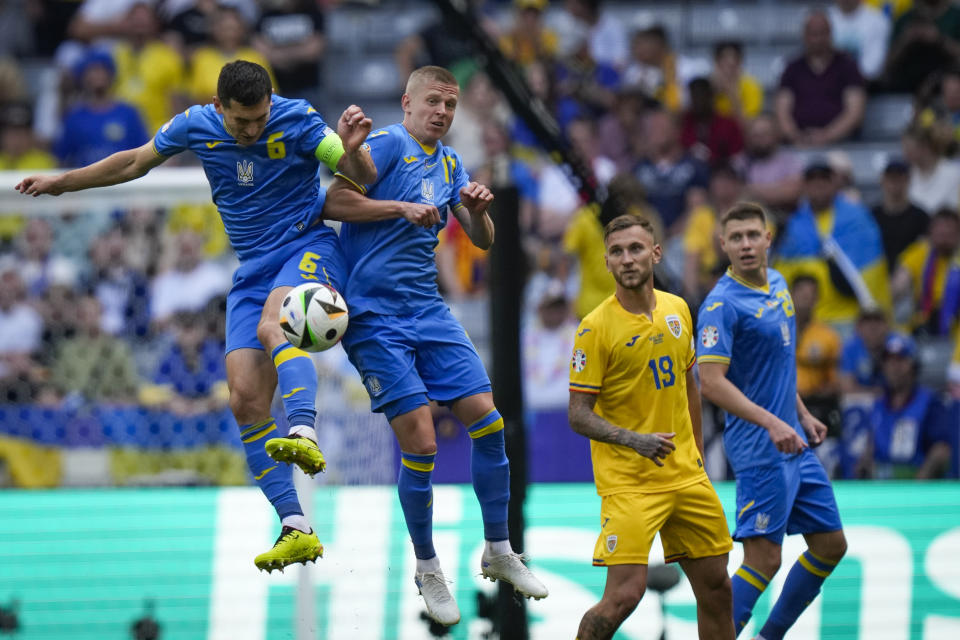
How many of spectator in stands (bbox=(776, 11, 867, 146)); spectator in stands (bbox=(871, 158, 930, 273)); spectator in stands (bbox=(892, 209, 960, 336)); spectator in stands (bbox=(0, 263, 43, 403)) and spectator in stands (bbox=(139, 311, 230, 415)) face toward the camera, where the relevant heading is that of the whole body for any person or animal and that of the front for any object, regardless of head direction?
5

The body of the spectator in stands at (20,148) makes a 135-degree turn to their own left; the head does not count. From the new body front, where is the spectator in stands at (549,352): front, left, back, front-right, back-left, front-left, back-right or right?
right

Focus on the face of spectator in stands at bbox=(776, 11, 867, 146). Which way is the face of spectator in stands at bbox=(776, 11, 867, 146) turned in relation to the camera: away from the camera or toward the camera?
toward the camera

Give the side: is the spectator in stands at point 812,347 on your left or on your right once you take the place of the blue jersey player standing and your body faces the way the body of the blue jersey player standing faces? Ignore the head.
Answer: on your left

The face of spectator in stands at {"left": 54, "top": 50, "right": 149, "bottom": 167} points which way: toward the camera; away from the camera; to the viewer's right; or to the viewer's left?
toward the camera

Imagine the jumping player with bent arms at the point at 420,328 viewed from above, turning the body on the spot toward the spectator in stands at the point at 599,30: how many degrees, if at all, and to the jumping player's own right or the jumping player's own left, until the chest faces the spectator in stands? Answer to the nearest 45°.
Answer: approximately 135° to the jumping player's own left

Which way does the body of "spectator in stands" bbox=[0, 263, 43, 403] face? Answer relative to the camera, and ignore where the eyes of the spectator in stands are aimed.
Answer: toward the camera

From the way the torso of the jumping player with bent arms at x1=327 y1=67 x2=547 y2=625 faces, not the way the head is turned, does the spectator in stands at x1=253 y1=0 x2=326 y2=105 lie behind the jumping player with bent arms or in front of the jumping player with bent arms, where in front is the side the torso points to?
behind

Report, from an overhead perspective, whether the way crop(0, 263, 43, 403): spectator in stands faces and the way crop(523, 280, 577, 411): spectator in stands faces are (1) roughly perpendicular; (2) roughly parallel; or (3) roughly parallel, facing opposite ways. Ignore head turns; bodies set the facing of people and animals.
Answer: roughly parallel

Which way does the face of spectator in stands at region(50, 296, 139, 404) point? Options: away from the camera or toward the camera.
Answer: toward the camera

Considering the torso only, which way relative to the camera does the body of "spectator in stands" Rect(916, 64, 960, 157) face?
toward the camera

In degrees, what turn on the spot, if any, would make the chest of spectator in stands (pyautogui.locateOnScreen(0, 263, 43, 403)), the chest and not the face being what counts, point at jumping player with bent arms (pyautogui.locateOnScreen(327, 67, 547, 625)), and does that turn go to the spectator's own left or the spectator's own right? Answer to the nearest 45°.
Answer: approximately 45° to the spectator's own left

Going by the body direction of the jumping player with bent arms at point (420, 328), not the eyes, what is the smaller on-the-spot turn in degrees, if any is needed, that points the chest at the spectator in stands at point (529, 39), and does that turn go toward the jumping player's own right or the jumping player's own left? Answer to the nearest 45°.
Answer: approximately 135° to the jumping player's own left

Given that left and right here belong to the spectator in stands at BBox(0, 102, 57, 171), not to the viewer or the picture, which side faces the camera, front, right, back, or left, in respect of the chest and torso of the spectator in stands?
front
